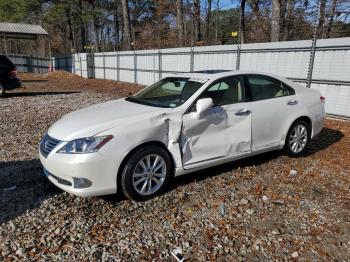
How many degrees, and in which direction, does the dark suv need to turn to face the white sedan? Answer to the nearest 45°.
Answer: approximately 90° to its left

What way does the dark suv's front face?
to the viewer's left

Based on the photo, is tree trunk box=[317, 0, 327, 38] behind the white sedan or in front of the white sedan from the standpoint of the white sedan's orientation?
behind

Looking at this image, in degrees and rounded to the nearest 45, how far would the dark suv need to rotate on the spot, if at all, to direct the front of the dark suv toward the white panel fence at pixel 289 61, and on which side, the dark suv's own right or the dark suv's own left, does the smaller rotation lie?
approximately 135° to the dark suv's own left

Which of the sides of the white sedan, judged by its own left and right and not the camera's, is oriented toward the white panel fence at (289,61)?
back

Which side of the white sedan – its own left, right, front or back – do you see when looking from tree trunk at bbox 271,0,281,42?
back

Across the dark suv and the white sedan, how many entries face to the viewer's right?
0

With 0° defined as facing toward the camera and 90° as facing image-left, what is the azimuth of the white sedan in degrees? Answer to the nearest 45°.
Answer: approximately 45°
